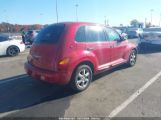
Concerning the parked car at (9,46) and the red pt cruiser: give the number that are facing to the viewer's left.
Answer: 1

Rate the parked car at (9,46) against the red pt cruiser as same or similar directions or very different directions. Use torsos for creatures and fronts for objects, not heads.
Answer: very different directions

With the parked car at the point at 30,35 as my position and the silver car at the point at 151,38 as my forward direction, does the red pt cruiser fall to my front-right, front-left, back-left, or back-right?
front-right

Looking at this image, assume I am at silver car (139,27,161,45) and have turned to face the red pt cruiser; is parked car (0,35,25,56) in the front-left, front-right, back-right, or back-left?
front-right

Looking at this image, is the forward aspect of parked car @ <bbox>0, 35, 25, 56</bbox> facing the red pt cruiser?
no

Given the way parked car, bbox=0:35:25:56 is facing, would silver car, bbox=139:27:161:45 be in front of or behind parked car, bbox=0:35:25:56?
behind

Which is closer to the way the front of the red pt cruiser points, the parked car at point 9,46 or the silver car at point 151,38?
the silver car

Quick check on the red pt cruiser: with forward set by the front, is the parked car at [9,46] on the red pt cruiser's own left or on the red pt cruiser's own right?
on the red pt cruiser's own left

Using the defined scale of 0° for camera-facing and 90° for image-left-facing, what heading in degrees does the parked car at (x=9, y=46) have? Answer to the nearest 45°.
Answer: approximately 90°

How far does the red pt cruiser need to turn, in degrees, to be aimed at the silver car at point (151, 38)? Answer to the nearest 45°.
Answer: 0° — it already faces it

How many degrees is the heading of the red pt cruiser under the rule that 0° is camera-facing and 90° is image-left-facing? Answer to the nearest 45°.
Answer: approximately 225°

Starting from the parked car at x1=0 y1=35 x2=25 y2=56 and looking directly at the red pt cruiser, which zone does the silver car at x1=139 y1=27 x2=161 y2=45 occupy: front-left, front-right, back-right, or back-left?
front-left
